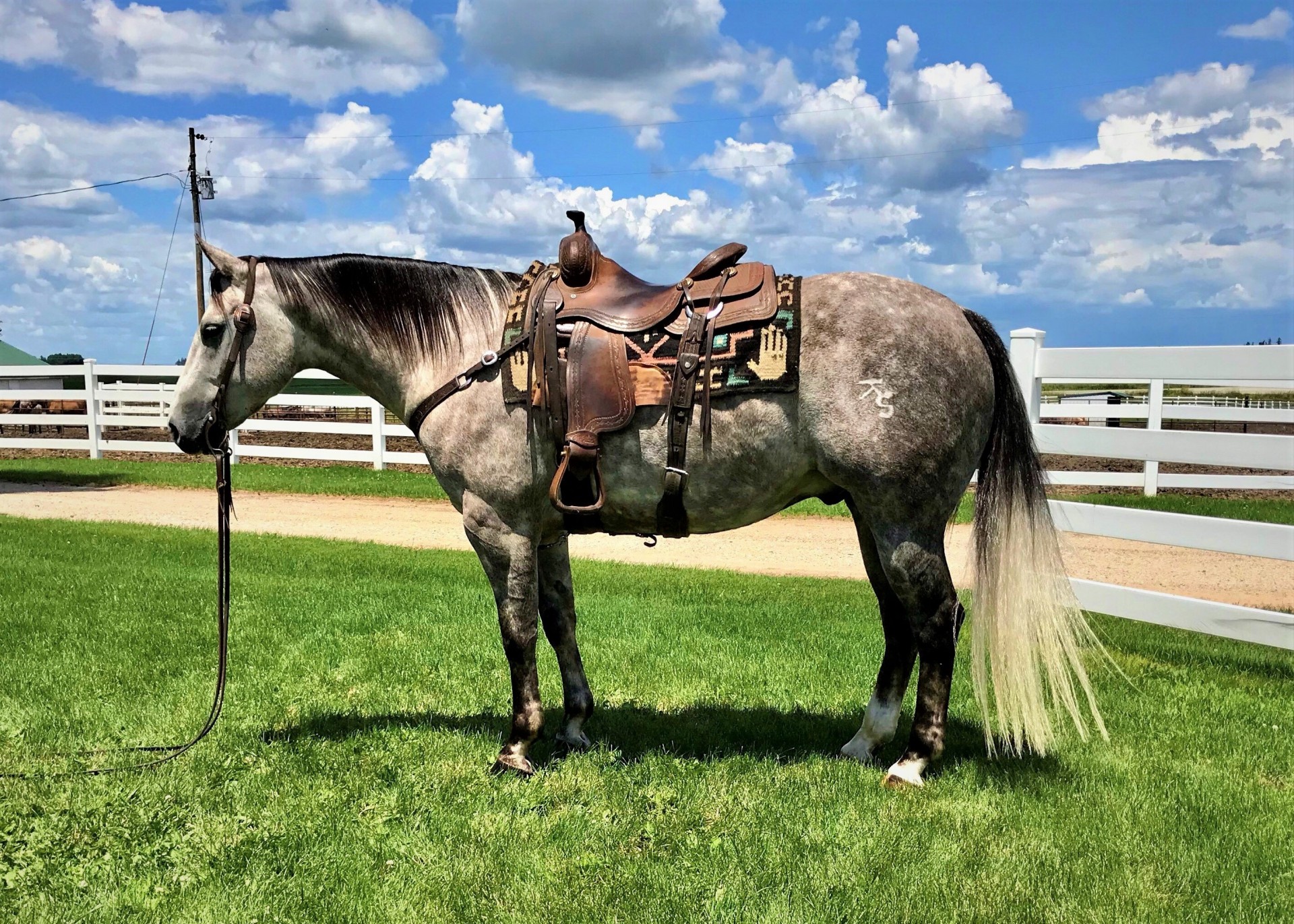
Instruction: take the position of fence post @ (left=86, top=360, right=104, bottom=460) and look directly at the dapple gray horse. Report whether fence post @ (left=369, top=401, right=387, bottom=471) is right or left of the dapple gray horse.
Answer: left

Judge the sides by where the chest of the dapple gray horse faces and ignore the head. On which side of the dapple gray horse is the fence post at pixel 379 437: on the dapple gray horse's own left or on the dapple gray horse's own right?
on the dapple gray horse's own right

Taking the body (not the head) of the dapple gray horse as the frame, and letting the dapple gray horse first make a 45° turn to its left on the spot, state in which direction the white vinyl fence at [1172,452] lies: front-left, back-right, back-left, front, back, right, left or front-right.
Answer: back

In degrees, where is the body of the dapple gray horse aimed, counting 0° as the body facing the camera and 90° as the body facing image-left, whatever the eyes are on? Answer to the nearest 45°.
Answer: approximately 90°

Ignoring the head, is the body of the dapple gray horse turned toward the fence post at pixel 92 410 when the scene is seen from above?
no
